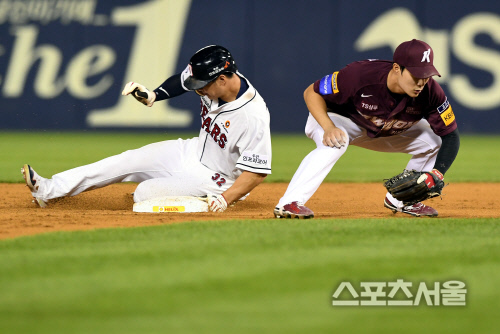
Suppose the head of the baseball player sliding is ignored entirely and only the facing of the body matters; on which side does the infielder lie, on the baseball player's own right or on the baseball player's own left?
on the baseball player's own left

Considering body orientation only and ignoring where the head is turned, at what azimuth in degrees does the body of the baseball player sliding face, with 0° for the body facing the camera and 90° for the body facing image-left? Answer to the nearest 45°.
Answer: approximately 45°
